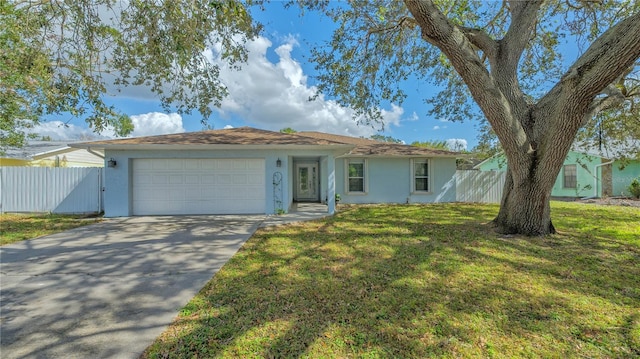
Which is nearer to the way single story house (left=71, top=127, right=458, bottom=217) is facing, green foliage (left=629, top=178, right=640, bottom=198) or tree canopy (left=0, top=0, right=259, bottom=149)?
the tree canopy

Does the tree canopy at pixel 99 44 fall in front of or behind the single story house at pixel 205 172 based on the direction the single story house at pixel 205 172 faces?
in front

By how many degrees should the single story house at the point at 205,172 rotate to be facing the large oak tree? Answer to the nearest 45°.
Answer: approximately 45° to its left

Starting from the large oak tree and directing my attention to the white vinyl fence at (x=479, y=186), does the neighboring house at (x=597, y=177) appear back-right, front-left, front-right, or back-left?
front-right

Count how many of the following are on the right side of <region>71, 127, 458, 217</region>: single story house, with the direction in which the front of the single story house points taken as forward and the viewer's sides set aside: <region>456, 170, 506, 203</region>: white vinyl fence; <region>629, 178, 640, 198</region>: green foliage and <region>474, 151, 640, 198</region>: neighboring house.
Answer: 0

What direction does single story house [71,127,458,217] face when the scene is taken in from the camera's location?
facing the viewer

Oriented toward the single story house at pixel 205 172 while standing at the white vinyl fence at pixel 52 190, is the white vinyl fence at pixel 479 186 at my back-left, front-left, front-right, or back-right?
front-left

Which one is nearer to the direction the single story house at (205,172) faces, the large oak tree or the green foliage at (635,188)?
the large oak tree

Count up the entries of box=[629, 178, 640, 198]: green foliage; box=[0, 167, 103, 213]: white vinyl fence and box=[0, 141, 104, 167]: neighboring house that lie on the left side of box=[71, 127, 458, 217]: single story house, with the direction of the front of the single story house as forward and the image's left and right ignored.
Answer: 1

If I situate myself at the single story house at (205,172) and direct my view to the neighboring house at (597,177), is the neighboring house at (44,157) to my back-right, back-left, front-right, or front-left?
back-left

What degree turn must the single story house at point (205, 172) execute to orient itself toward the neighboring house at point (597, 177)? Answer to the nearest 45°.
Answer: approximately 90° to its left

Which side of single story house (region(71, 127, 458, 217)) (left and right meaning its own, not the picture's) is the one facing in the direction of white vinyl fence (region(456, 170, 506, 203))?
left

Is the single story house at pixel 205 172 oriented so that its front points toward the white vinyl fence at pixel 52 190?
no

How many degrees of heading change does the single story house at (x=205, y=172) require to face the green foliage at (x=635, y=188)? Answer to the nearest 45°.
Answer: approximately 90° to its left

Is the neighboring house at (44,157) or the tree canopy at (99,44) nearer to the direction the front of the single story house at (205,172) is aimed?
the tree canopy

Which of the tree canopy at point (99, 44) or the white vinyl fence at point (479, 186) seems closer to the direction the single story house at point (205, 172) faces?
the tree canopy
